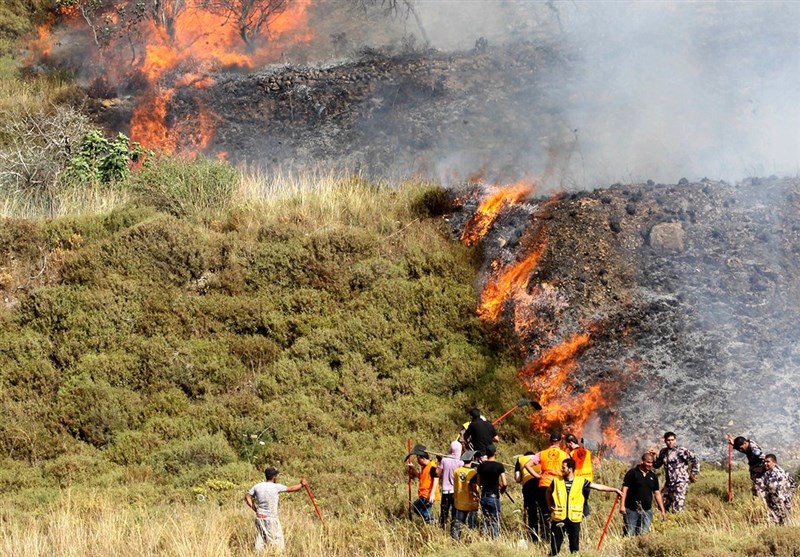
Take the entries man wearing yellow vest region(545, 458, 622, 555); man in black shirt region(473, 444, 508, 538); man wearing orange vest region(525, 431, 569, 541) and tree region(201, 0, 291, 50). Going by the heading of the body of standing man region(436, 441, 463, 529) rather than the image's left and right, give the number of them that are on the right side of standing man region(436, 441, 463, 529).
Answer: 3

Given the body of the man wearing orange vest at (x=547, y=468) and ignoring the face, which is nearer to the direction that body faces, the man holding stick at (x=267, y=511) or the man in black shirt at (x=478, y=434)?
the man in black shirt

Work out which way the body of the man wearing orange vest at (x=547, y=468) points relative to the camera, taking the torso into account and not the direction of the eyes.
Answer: away from the camera

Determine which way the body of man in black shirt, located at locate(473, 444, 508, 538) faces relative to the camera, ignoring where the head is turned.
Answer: away from the camera

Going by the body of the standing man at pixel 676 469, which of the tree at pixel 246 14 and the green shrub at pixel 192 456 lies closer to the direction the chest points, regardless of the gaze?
the green shrub

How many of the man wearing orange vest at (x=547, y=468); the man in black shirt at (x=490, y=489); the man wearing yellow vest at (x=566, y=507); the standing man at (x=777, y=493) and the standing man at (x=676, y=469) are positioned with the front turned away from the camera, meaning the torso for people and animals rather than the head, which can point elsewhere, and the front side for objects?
2

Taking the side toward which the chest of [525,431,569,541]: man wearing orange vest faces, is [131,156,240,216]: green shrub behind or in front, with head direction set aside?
in front

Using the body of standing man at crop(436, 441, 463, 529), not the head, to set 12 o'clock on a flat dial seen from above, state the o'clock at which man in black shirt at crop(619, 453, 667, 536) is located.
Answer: The man in black shirt is roughly at 2 o'clock from the standing man.

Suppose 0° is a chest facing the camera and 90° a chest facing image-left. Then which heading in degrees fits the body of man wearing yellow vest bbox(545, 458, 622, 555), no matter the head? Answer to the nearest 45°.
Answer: approximately 0°

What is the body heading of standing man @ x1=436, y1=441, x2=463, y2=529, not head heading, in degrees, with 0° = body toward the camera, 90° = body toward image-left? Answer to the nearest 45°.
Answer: approximately 225°

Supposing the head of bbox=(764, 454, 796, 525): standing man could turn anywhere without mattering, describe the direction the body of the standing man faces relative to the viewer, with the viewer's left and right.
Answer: facing the viewer and to the left of the viewer
